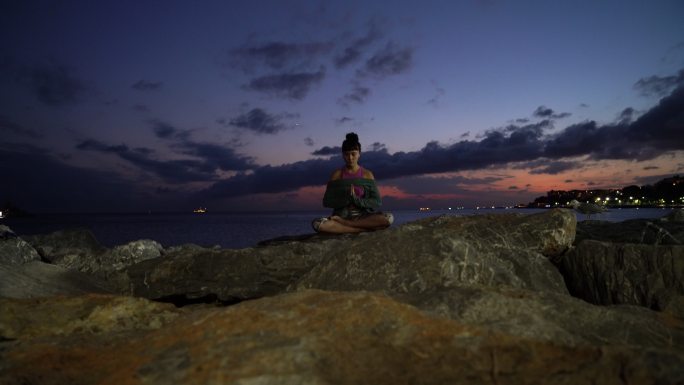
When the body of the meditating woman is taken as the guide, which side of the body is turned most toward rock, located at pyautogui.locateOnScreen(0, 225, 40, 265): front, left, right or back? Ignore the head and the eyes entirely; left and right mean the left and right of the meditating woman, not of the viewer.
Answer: right

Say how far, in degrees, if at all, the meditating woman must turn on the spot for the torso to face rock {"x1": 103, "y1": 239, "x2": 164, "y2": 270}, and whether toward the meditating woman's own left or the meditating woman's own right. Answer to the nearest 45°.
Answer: approximately 90° to the meditating woman's own right

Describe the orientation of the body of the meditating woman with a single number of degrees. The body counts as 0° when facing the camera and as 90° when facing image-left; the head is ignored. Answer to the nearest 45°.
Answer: approximately 0°

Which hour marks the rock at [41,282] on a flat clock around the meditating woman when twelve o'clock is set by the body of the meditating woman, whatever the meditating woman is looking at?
The rock is roughly at 1 o'clock from the meditating woman.

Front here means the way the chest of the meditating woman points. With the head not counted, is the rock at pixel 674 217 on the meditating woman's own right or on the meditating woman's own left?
on the meditating woman's own left

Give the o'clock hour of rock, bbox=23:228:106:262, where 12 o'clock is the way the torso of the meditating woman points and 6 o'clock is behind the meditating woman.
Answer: The rock is roughly at 4 o'clock from the meditating woman.
